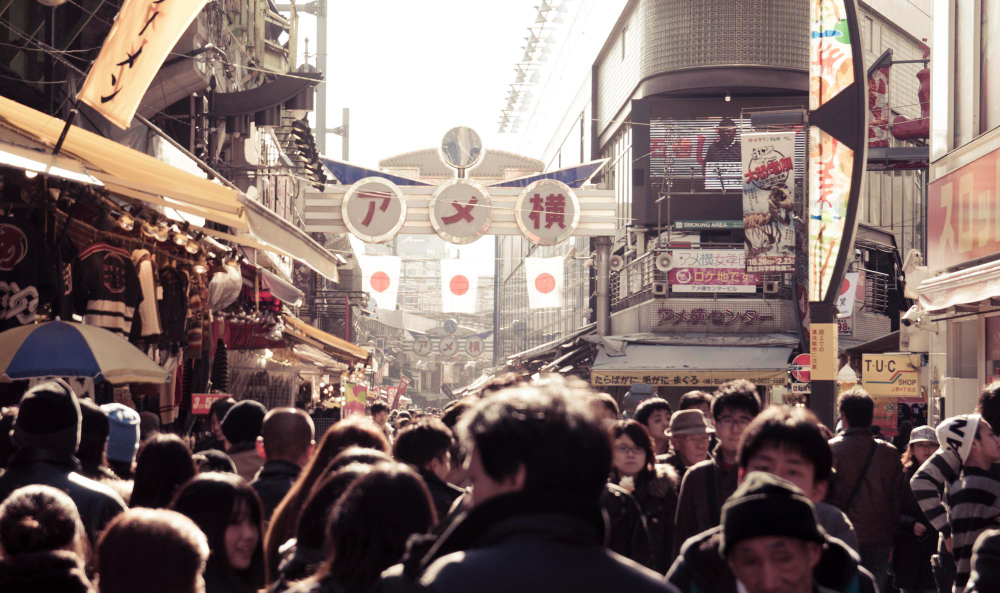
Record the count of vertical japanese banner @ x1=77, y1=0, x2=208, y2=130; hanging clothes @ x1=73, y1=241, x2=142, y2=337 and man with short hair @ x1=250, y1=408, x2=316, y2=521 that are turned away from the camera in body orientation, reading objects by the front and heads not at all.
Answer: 1

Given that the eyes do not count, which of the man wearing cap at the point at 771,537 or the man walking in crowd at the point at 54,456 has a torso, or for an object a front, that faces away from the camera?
the man walking in crowd

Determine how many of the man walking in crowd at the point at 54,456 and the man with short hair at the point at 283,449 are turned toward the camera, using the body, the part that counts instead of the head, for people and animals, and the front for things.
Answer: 0

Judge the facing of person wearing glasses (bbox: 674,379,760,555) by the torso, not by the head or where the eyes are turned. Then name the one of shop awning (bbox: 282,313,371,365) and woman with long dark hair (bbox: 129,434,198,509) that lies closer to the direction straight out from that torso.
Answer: the woman with long dark hair

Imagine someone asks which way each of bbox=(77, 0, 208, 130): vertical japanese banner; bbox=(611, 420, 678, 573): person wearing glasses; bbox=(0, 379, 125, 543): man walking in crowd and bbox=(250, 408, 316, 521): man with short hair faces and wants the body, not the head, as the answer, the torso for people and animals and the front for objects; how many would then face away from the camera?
2

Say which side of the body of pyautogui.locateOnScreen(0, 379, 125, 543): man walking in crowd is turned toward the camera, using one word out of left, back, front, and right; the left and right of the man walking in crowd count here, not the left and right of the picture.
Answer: back

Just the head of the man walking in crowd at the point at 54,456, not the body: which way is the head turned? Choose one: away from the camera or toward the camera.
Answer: away from the camera

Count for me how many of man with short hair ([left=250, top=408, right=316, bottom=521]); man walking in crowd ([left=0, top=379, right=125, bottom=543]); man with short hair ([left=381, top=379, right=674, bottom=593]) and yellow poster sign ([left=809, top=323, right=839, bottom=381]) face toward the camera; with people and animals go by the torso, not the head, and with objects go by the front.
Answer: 1

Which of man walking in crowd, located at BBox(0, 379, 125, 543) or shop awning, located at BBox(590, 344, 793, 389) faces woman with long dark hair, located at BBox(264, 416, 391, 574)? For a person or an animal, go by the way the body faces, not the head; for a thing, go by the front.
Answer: the shop awning

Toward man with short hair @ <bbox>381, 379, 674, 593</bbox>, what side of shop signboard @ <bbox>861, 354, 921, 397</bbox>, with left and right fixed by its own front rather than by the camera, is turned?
front
